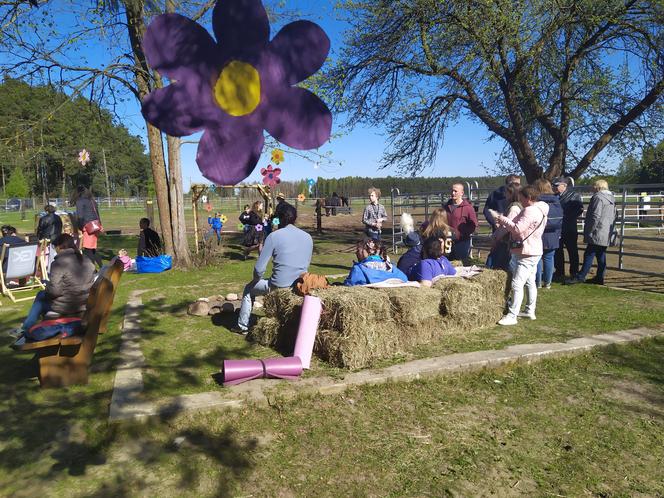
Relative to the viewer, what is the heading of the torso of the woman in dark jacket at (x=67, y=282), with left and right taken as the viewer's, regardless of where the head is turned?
facing away from the viewer and to the left of the viewer

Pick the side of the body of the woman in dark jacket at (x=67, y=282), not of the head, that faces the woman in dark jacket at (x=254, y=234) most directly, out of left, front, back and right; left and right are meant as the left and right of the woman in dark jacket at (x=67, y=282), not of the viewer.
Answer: right

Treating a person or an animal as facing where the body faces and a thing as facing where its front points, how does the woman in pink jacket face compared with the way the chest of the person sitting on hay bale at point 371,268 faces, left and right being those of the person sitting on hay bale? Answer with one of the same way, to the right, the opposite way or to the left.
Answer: to the left

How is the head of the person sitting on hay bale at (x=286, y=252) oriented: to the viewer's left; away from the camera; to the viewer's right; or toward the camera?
away from the camera

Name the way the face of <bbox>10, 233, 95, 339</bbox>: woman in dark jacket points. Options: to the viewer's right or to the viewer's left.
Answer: to the viewer's left

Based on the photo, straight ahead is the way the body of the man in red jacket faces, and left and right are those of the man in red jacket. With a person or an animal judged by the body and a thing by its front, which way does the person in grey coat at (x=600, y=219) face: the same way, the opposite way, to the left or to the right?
to the right

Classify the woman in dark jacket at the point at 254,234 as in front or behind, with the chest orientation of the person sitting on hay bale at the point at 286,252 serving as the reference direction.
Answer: in front

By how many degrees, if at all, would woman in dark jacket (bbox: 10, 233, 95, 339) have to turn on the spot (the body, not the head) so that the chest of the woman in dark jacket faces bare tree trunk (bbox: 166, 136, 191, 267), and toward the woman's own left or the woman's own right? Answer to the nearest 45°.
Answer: approximately 90° to the woman's own right
